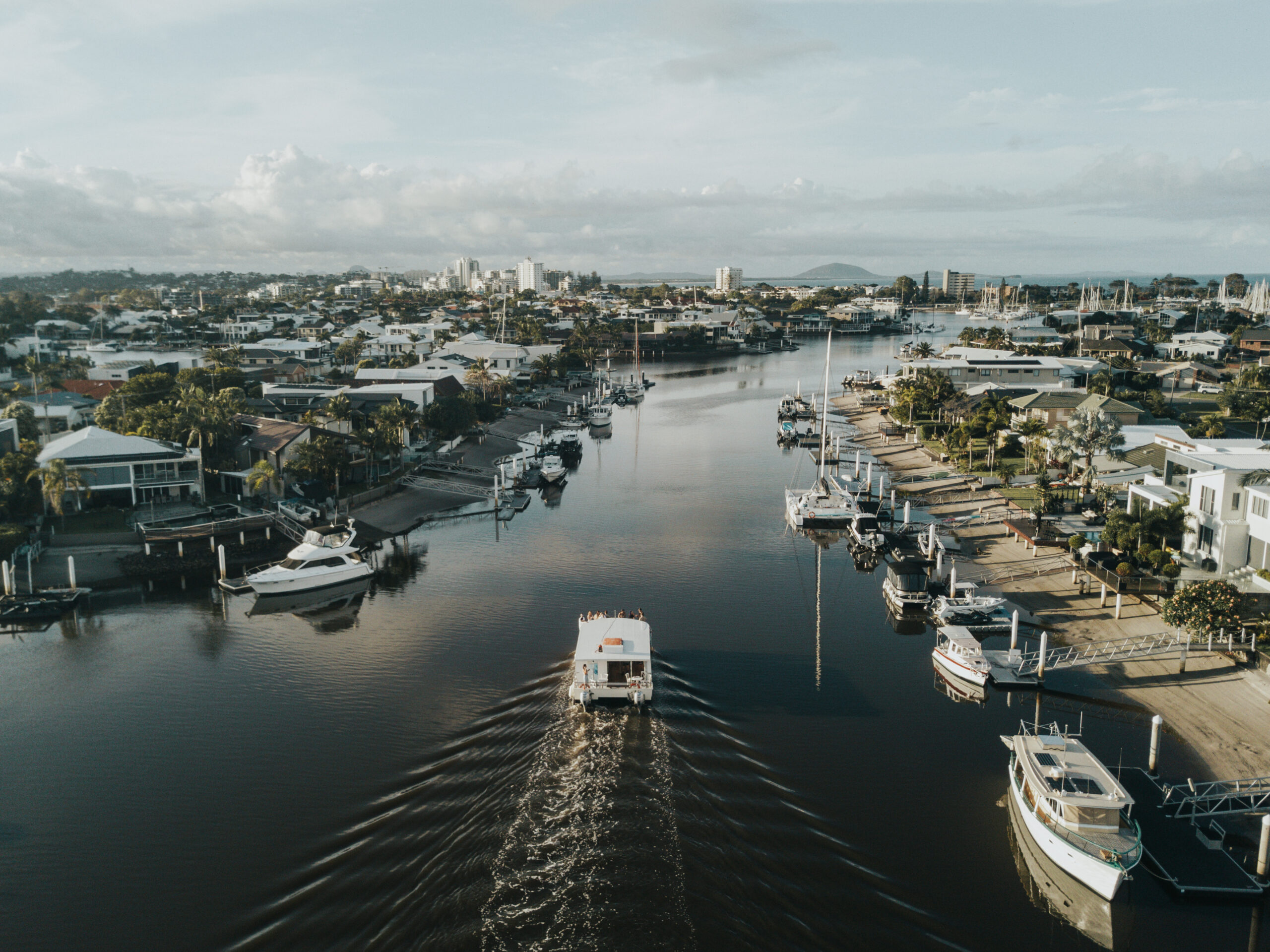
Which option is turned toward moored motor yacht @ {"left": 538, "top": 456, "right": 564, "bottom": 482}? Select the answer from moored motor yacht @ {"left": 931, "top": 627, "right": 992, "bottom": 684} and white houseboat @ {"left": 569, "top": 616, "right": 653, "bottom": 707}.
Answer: the white houseboat

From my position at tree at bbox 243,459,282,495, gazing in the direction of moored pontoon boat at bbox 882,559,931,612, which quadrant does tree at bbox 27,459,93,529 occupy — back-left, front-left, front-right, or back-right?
back-right

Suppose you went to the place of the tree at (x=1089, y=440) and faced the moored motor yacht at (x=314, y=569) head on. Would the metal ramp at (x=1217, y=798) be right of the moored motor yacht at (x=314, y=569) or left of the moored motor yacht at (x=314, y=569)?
left

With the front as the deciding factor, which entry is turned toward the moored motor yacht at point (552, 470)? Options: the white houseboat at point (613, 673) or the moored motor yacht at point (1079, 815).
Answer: the white houseboat

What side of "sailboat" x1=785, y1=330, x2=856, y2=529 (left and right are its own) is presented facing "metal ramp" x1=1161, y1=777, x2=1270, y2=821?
back

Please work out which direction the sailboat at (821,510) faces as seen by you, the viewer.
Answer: facing away from the viewer

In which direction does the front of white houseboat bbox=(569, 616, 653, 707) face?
away from the camera

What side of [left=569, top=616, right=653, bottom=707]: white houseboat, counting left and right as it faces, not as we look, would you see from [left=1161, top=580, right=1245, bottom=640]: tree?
right

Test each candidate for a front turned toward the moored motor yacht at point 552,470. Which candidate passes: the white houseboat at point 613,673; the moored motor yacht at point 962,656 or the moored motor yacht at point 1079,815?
the white houseboat

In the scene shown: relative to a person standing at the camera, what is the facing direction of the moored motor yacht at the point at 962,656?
facing the viewer and to the right of the viewer

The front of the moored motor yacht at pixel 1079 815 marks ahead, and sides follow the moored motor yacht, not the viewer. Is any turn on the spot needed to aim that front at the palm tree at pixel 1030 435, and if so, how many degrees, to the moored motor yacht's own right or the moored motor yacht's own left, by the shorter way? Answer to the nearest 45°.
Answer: approximately 135° to the moored motor yacht's own left

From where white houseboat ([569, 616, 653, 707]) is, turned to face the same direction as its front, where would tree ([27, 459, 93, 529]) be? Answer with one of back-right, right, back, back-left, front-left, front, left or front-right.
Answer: front-left
